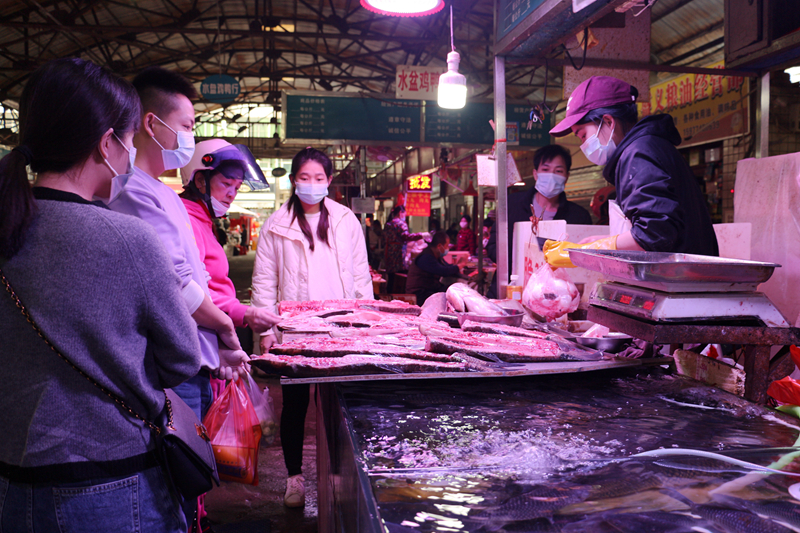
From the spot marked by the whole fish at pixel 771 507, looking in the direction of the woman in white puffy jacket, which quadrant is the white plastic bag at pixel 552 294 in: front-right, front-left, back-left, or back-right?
front-right

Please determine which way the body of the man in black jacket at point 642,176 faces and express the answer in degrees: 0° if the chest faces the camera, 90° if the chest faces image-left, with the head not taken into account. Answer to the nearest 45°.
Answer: approximately 90°

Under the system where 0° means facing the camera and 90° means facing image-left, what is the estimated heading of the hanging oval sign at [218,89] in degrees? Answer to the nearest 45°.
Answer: approximately 0°

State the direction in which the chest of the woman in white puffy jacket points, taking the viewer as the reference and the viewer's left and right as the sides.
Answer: facing the viewer

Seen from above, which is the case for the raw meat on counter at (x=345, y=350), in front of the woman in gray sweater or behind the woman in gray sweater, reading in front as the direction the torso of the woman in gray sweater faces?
in front

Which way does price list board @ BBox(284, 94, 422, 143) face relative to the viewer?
toward the camera

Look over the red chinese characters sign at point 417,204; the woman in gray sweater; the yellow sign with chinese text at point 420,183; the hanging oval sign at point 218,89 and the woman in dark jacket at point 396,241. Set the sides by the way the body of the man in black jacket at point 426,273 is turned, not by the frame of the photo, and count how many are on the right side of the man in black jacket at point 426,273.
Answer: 1

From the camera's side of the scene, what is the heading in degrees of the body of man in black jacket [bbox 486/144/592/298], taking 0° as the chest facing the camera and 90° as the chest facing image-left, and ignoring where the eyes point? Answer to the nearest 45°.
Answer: approximately 0°
